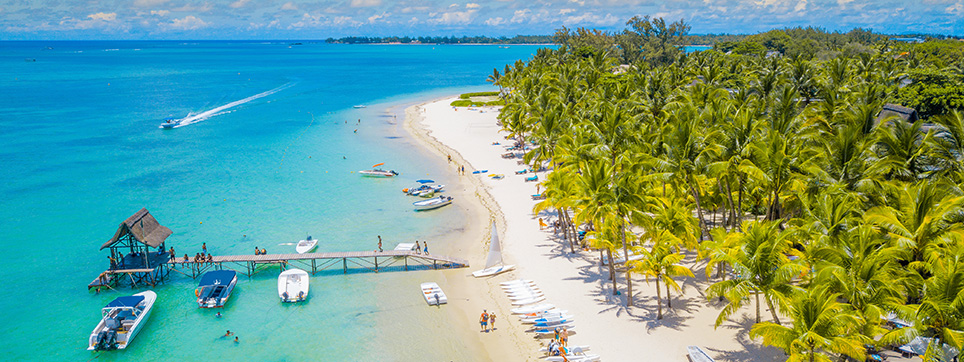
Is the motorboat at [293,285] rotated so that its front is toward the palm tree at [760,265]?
no

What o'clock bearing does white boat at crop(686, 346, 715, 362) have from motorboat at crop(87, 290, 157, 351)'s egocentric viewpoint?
The white boat is roughly at 3 o'clock from the motorboat.

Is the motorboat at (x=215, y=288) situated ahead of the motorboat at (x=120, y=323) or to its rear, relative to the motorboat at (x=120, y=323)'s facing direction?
ahead

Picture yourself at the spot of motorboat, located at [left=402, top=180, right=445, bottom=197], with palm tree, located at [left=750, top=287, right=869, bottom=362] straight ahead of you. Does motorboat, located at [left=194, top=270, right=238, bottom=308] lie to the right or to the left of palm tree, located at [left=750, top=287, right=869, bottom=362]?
right

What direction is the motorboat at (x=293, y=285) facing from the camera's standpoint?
away from the camera

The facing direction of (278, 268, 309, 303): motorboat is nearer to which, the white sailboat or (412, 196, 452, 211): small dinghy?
the small dinghy

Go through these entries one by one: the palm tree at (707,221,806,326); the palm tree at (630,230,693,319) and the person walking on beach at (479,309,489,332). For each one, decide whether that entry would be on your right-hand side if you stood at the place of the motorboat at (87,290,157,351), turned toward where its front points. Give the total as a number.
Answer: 3

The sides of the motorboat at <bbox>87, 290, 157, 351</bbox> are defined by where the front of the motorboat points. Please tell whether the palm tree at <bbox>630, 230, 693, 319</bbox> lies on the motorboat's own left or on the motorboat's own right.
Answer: on the motorboat's own right

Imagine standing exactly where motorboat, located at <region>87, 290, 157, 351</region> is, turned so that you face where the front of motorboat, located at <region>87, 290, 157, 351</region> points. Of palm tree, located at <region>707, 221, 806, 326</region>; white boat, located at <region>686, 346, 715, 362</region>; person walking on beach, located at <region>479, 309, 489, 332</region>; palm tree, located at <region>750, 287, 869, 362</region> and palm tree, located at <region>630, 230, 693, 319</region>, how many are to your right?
5

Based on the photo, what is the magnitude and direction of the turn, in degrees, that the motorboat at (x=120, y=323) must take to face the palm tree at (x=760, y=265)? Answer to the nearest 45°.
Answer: approximately 90° to its right

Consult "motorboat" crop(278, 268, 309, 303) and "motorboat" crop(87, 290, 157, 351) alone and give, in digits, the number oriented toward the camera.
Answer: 0

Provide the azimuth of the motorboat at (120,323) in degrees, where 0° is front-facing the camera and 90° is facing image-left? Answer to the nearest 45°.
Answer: approximately 225°
